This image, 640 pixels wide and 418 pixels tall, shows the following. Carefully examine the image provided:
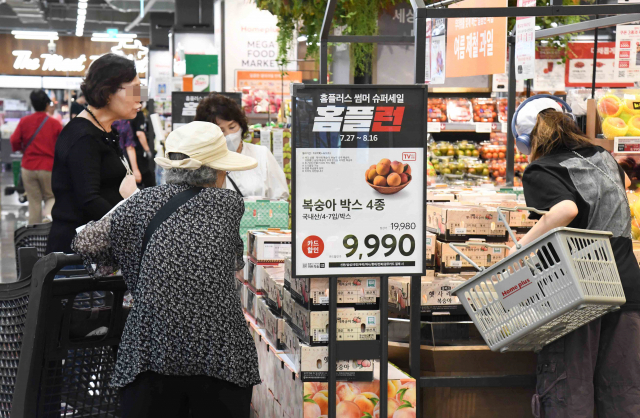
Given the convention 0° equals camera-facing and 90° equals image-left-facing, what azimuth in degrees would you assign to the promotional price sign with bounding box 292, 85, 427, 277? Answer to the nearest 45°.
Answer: approximately 0°

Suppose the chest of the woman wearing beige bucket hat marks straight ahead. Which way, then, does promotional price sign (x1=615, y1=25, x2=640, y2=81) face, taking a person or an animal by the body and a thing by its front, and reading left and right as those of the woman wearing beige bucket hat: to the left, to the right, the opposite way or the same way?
the opposite way

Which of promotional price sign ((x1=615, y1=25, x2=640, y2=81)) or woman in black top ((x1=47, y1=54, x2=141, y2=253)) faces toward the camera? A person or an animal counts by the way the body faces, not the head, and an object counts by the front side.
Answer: the promotional price sign

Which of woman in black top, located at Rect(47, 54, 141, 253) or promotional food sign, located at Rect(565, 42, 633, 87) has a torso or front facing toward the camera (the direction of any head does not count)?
the promotional food sign

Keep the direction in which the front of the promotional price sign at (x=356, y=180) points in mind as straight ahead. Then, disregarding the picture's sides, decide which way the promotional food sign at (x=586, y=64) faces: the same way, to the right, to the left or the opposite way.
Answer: the same way

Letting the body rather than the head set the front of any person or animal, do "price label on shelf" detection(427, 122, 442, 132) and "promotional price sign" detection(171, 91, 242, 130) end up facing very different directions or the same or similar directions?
same or similar directions

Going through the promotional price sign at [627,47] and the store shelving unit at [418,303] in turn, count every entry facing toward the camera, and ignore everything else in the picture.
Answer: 2

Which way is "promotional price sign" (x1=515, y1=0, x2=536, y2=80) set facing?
toward the camera

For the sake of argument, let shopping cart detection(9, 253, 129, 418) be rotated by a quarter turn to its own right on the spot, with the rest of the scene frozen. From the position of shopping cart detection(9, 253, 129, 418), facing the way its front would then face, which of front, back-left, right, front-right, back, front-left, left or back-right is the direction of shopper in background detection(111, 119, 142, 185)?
front-left

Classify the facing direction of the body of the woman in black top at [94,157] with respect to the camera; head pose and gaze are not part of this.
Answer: to the viewer's right

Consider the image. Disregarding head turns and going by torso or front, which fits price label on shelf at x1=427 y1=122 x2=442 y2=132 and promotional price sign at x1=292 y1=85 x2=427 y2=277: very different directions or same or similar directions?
same or similar directions

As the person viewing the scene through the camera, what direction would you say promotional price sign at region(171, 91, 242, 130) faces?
facing the viewer

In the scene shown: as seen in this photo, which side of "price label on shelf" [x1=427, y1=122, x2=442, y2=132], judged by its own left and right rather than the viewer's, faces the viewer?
front
